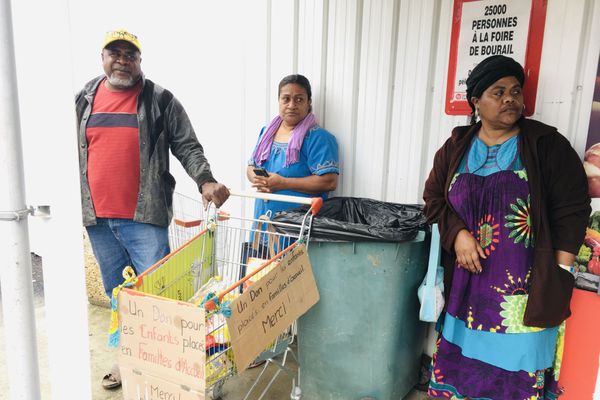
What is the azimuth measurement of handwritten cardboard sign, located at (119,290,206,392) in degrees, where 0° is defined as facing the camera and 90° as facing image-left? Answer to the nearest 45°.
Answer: approximately 45°

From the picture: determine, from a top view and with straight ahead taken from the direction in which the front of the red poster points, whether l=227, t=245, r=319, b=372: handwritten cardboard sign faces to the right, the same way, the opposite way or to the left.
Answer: to the left

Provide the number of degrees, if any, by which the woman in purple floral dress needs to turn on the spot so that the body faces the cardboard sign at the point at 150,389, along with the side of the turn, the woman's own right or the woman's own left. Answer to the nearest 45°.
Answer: approximately 45° to the woman's own right

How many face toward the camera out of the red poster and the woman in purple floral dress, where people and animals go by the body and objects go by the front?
2

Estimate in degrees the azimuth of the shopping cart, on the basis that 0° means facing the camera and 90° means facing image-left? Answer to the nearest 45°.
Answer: approximately 45°
